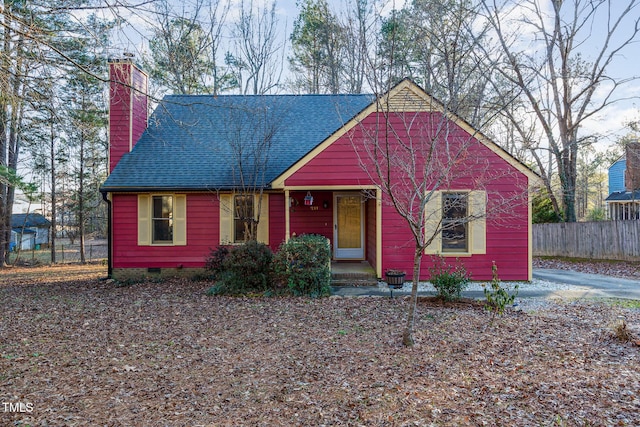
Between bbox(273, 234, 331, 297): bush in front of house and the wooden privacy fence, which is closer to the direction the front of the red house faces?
the bush in front of house

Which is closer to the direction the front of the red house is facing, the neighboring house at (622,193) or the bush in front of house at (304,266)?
the bush in front of house

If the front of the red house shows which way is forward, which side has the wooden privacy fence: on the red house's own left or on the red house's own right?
on the red house's own left

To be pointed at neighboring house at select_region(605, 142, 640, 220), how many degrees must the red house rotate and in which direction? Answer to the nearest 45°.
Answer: approximately 135° to its left

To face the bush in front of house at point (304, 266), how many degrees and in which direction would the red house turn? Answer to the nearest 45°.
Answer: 0° — it already faces it

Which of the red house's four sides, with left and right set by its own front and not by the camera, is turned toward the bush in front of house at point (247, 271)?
front

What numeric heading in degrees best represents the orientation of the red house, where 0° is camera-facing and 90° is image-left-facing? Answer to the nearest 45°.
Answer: approximately 0°
